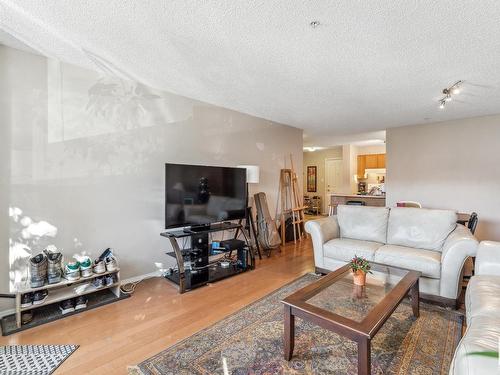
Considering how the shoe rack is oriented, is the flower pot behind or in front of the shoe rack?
in front

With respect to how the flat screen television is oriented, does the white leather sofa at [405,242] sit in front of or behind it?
in front

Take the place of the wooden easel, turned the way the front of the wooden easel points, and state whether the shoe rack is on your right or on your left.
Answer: on your right

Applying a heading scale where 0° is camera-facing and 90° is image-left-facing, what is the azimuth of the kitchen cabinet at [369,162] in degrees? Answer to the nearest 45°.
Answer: approximately 0°

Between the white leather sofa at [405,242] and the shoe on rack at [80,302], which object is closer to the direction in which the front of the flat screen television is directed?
the white leather sofa

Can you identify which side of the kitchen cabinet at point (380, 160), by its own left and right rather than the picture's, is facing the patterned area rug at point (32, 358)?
front

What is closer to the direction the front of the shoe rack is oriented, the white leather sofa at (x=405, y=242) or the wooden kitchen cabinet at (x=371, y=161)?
the white leather sofa

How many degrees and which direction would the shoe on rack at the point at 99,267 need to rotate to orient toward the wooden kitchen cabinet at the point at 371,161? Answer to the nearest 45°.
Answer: approximately 45° to its left

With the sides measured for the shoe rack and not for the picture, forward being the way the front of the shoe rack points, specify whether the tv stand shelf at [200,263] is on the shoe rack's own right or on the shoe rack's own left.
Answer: on the shoe rack's own left

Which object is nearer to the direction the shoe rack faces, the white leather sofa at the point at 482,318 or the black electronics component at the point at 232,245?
the white leather sofa

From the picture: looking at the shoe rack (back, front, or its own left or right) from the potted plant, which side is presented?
front

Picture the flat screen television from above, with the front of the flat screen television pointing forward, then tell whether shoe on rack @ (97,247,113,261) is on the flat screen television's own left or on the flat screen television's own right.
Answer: on the flat screen television's own right
